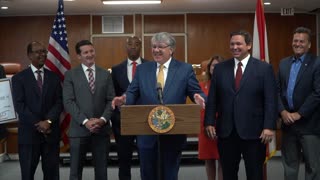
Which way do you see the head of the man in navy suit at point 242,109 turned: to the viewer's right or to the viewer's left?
to the viewer's left

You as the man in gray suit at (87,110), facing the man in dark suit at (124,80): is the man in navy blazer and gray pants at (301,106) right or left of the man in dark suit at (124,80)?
right

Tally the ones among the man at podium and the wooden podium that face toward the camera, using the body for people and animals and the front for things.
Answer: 2

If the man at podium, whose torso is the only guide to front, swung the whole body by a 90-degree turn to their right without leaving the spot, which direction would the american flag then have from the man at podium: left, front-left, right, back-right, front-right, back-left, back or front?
front-right

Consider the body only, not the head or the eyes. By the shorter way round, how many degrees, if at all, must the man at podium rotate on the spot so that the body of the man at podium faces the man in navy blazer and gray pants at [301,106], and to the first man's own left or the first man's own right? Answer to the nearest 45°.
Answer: approximately 135° to the first man's own left

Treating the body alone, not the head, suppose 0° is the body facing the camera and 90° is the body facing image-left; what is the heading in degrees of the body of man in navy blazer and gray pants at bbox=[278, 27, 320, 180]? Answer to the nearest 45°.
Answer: approximately 45°

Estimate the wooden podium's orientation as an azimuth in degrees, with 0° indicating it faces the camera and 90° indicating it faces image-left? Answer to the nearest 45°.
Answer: approximately 0°

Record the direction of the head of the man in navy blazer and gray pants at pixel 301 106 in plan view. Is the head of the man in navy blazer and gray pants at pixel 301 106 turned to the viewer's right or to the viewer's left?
to the viewer's left

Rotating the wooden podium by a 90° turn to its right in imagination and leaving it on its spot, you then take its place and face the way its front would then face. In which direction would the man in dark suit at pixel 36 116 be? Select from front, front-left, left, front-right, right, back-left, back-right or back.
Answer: front-right
